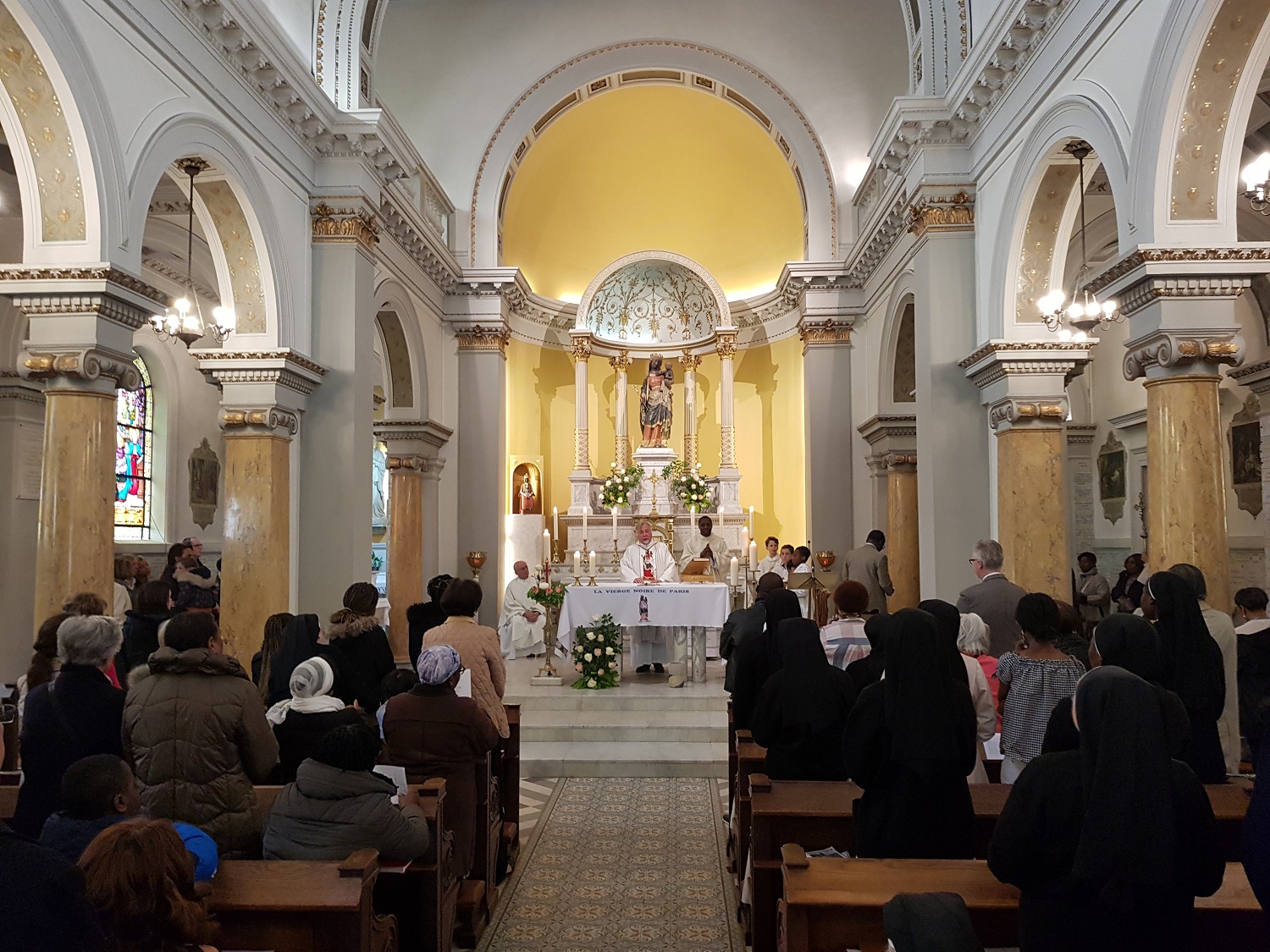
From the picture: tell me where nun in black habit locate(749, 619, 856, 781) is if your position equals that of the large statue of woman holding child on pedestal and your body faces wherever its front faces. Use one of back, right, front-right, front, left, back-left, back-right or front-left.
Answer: front

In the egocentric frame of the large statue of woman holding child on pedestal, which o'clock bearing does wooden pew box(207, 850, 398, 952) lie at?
The wooden pew is roughly at 12 o'clock from the large statue of woman holding child on pedestal.

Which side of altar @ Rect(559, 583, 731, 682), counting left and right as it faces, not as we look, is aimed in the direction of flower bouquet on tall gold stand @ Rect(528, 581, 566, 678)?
right

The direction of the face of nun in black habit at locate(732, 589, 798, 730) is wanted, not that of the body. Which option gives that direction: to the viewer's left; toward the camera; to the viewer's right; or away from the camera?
away from the camera

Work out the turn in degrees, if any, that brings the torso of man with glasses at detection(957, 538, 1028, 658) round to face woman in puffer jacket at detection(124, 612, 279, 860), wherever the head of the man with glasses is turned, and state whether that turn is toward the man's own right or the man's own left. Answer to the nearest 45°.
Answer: approximately 90° to the man's own left

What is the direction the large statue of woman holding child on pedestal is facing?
toward the camera

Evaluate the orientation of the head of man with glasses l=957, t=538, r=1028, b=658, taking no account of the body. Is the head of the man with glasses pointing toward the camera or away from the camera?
away from the camera

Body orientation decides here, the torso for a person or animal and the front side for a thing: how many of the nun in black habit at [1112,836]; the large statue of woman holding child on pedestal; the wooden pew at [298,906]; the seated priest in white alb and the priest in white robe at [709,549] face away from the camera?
2

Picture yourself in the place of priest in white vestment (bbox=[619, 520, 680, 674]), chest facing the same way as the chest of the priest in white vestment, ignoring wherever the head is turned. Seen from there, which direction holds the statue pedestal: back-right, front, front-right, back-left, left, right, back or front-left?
back

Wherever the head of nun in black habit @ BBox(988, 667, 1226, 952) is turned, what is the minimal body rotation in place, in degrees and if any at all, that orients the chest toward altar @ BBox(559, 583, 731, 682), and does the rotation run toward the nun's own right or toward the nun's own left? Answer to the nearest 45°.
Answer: approximately 45° to the nun's own left

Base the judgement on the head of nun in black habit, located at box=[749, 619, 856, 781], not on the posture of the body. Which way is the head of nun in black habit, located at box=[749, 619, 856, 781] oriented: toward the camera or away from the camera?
away from the camera

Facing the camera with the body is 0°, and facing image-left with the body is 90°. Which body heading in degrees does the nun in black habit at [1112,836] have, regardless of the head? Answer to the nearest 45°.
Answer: approximately 180°

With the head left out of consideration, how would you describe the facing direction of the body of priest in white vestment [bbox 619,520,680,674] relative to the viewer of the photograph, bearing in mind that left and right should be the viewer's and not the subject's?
facing the viewer

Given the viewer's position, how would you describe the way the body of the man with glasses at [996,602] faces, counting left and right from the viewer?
facing away from the viewer and to the left of the viewer

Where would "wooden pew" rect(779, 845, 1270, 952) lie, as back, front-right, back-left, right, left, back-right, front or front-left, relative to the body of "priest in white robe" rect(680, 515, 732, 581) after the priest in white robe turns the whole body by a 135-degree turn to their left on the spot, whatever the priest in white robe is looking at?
back-right

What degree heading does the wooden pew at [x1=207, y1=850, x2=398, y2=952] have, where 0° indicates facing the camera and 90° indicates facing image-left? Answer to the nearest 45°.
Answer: approximately 180°

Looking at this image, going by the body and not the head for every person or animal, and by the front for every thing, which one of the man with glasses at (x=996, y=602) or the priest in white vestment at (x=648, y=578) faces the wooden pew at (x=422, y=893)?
the priest in white vestment
